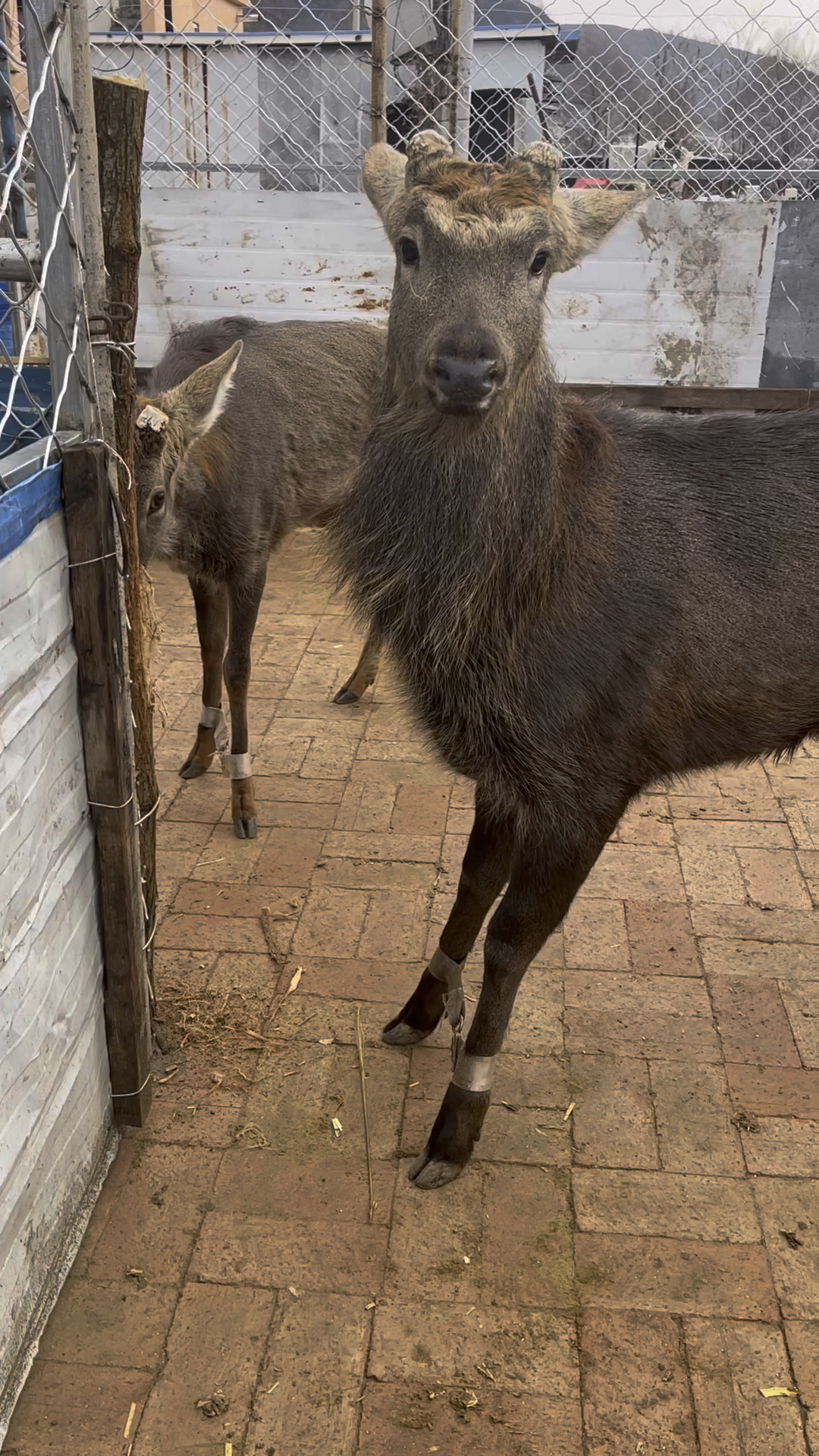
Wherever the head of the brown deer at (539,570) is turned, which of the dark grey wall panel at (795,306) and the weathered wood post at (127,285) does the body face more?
the weathered wood post

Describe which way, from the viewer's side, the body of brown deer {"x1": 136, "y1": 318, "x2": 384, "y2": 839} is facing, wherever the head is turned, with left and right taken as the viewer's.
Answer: facing the viewer and to the left of the viewer

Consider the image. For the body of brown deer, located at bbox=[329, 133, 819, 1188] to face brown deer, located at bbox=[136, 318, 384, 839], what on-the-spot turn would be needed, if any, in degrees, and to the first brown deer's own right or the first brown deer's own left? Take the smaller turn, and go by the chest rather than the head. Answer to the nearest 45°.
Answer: approximately 90° to the first brown deer's own right

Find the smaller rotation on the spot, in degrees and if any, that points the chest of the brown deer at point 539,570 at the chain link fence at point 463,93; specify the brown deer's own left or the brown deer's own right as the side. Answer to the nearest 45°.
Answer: approximately 135° to the brown deer's own right

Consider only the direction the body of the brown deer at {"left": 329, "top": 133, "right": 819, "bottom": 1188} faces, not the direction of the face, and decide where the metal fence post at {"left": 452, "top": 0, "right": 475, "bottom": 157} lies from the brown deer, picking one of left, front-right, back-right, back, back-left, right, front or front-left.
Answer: back-right

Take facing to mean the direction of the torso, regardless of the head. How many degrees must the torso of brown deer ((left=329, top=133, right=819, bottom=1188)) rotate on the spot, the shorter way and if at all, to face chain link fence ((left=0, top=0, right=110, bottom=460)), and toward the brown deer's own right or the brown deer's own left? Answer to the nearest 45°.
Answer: approximately 45° to the brown deer's own right

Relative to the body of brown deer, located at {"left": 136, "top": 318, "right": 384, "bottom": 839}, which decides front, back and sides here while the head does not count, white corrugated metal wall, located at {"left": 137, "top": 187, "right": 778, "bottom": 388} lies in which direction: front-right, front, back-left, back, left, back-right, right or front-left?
back

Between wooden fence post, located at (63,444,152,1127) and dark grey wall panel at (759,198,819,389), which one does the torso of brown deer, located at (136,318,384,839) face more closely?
the wooden fence post

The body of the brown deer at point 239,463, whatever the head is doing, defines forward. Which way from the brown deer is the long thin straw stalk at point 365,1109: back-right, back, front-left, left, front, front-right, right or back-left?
front-left

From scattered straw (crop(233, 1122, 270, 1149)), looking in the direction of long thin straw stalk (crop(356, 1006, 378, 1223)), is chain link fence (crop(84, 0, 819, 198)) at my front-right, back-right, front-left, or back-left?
front-left

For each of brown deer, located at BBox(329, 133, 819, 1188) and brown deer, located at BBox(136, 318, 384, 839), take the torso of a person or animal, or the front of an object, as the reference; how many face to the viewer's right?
0

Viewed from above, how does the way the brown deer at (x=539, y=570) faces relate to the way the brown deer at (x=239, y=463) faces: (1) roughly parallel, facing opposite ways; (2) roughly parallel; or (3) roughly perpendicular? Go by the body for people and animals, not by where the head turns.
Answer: roughly parallel

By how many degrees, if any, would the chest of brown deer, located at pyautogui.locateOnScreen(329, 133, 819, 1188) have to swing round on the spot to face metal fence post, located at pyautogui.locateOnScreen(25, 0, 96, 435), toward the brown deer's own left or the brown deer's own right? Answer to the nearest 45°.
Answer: approximately 45° to the brown deer's own right
